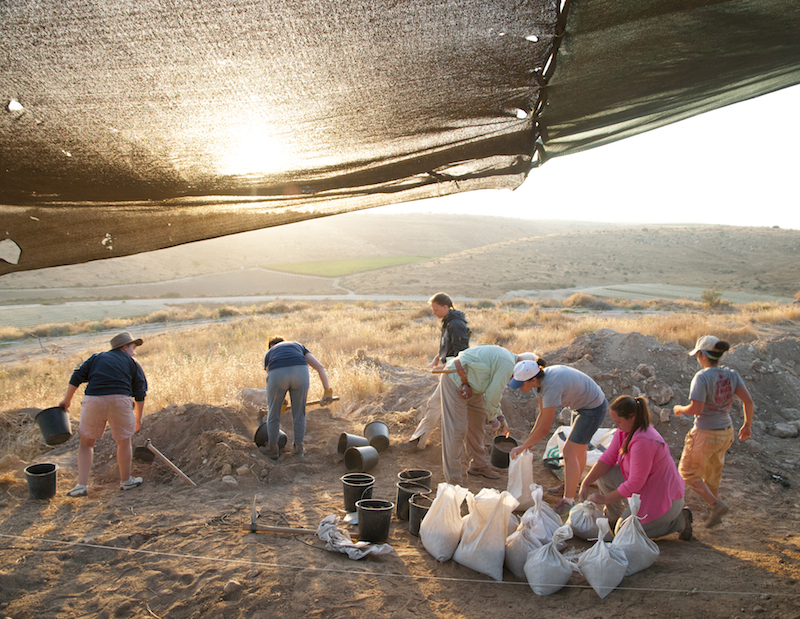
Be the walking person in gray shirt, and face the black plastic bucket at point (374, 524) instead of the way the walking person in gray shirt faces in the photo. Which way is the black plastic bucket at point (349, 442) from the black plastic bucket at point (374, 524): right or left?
right

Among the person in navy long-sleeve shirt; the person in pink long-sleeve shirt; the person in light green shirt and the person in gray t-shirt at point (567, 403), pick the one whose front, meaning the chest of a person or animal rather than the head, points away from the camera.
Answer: the person in navy long-sleeve shirt

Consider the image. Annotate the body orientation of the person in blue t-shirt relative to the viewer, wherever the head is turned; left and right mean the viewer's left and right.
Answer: facing away from the viewer

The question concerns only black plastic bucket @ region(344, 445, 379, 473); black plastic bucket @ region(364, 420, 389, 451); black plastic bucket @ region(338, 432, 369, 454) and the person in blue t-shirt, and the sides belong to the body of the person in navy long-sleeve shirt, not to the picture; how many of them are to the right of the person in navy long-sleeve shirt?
4

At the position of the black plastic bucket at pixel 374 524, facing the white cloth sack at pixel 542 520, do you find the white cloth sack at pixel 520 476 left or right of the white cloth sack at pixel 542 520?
left

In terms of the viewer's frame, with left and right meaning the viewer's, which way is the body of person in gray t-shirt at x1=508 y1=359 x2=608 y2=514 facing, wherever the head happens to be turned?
facing to the left of the viewer

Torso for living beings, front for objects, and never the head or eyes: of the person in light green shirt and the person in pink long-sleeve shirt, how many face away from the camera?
0

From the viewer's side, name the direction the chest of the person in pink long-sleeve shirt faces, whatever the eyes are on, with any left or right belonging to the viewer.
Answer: facing to the left of the viewer

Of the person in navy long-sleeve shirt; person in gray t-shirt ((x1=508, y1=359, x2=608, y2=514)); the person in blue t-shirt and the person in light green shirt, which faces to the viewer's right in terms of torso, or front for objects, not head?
the person in light green shirt

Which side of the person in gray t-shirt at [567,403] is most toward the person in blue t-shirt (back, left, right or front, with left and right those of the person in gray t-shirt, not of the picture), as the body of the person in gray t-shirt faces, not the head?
front

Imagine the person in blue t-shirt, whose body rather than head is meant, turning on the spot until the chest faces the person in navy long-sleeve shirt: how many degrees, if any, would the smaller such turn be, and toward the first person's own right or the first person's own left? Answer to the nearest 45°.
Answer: approximately 90° to the first person's own left

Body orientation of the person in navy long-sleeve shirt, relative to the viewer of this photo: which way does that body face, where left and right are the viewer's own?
facing away from the viewer

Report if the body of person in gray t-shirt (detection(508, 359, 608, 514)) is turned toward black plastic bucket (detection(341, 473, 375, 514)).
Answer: yes

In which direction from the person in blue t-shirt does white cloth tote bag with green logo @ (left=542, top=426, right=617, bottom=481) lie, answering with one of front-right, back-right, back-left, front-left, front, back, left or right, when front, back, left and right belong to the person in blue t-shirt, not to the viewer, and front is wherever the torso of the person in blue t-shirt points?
right
